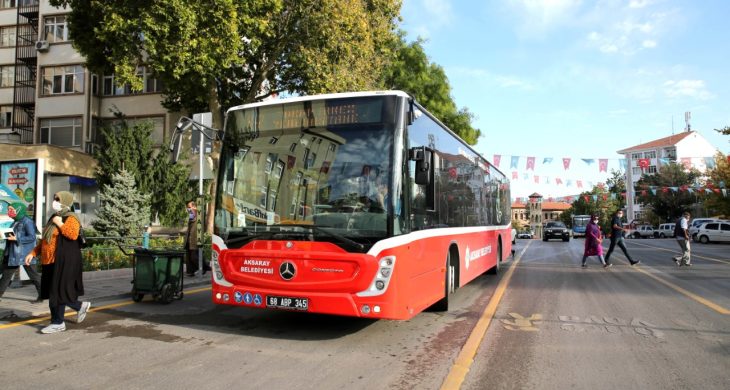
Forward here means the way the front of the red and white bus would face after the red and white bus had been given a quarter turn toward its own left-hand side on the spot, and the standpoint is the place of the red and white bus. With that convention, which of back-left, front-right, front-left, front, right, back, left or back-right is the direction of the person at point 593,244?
left

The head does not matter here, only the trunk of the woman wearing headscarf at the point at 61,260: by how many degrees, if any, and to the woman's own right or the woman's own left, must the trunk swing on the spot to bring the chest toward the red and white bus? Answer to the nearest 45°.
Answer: approximately 135° to the woman's own left

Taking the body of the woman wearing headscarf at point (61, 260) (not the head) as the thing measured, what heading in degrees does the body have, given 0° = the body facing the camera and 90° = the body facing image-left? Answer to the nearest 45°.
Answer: approximately 90°

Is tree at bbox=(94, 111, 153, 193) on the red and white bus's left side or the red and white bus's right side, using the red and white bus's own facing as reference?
on its right

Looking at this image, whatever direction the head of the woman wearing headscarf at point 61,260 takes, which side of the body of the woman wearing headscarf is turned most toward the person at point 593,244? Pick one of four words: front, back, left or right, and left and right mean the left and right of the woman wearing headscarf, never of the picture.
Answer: back

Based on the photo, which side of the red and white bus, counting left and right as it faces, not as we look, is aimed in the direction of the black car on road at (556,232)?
back

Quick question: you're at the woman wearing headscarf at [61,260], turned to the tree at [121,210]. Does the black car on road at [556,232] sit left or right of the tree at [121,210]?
right

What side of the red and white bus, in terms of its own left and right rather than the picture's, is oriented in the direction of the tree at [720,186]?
back

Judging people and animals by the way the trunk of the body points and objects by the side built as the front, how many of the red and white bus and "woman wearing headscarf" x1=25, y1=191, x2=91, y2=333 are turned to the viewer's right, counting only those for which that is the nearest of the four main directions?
0

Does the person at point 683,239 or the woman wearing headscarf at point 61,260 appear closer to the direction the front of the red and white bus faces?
the woman wearing headscarf

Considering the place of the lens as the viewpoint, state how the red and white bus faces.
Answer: facing the viewer and to the left of the viewer

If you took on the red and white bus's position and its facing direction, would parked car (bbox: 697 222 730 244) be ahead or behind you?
behind

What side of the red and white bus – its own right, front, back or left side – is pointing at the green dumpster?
right

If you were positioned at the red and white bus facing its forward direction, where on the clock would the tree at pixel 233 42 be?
The tree is roughly at 4 o'clock from the red and white bus.

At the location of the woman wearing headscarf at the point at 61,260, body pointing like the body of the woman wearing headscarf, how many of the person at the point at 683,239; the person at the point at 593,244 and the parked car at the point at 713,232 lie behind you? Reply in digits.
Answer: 3
